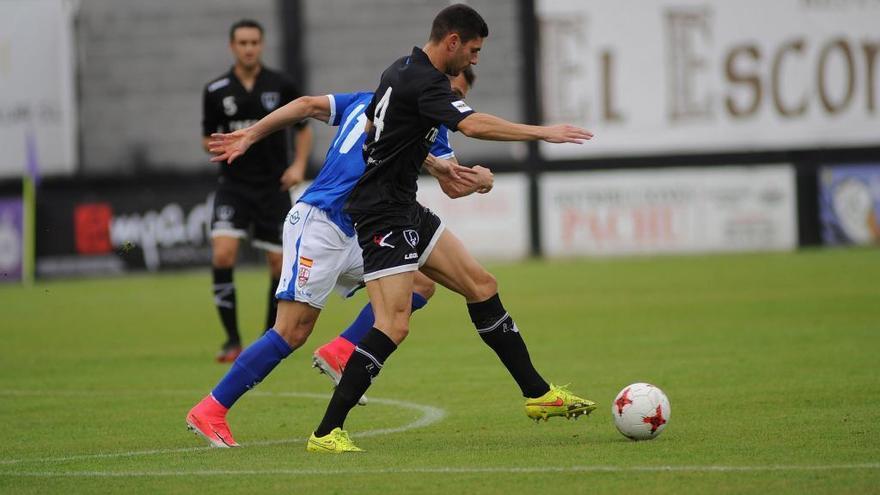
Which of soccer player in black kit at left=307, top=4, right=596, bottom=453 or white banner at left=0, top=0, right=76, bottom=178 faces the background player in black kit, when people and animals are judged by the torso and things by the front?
the white banner

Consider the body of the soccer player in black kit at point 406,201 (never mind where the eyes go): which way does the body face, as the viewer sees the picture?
to the viewer's right

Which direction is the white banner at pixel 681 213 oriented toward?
toward the camera

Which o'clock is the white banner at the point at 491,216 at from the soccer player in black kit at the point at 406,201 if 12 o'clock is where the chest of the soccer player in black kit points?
The white banner is roughly at 9 o'clock from the soccer player in black kit.

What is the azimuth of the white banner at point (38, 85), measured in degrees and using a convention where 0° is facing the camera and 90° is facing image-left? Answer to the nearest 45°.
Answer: approximately 0°

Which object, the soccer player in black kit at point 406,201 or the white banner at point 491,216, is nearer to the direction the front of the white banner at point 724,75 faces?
the soccer player in black kit

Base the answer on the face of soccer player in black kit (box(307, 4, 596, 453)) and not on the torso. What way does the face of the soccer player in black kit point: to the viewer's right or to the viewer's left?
to the viewer's right

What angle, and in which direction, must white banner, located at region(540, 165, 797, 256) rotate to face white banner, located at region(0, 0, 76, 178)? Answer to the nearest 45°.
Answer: approximately 90° to its right

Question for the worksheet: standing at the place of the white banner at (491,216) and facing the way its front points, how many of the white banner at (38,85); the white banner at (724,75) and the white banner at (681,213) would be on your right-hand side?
1

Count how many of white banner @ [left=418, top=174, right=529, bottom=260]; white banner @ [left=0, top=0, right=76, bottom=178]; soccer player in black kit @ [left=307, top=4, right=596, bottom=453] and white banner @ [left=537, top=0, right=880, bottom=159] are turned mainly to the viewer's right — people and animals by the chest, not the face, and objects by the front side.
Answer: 1

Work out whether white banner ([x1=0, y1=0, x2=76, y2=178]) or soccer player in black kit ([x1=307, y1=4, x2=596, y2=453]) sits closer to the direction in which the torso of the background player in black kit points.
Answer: the soccer player in black kit

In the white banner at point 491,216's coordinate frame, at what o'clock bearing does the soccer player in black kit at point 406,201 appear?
The soccer player in black kit is roughly at 12 o'clock from the white banner.

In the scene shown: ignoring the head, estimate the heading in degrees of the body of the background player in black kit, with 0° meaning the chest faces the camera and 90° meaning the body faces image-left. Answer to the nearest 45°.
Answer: approximately 0°

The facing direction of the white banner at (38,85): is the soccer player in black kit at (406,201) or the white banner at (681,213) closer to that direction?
the soccer player in black kit
